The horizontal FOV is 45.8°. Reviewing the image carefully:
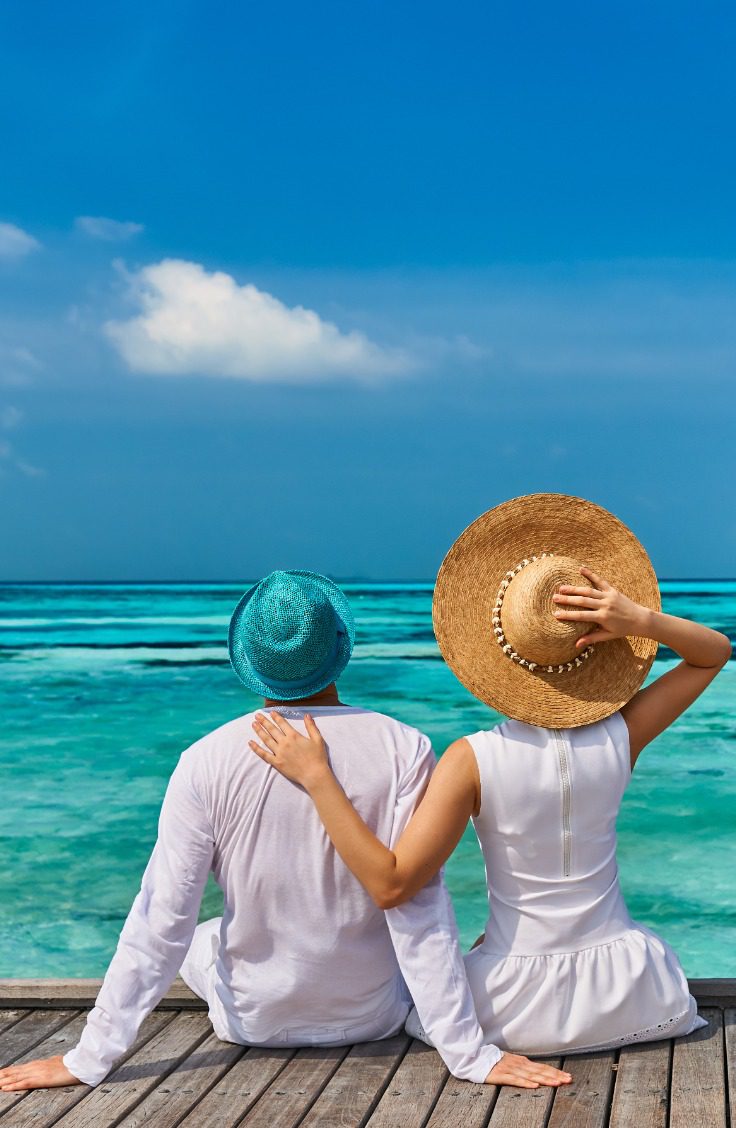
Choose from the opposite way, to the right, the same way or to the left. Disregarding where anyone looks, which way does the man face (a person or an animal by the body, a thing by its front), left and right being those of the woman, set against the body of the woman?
the same way

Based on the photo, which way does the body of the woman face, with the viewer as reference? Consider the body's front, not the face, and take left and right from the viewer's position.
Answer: facing away from the viewer

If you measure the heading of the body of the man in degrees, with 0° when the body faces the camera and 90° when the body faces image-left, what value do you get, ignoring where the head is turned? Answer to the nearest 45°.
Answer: approximately 180°

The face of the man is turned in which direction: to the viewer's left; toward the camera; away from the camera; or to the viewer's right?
away from the camera

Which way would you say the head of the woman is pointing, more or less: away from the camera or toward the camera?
away from the camera
